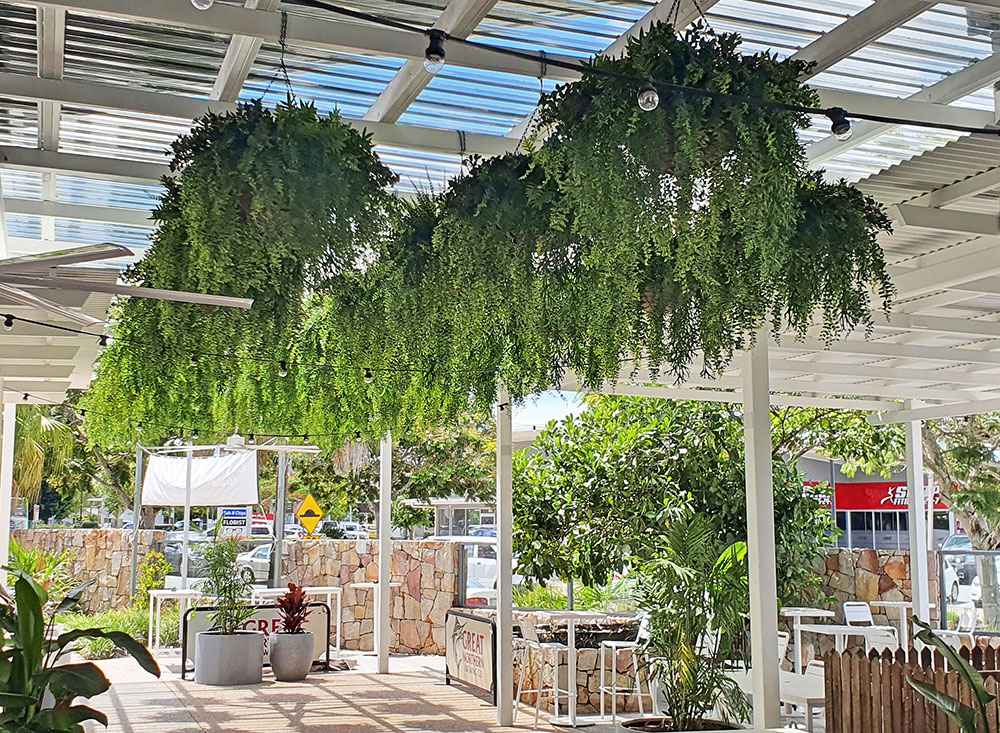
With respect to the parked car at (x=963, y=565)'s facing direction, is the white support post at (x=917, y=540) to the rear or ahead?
ahead

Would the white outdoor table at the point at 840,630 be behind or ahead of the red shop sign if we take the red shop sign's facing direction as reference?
ahead

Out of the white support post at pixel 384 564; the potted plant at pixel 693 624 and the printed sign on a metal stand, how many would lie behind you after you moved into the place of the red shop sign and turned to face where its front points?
0

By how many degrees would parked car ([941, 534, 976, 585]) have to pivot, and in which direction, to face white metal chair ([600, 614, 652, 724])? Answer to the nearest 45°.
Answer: approximately 45° to its right

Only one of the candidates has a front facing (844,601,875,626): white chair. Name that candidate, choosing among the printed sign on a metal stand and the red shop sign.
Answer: the red shop sign

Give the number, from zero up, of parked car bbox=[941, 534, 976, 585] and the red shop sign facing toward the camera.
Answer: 2

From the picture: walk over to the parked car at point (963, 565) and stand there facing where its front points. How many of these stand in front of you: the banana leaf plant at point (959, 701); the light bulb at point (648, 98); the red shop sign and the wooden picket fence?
3

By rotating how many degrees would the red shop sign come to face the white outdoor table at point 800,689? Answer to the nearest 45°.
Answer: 0° — it already faces it

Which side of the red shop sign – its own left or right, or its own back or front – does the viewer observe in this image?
front

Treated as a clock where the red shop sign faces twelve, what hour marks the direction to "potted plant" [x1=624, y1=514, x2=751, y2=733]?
The potted plant is roughly at 12 o'clock from the red shop sign.

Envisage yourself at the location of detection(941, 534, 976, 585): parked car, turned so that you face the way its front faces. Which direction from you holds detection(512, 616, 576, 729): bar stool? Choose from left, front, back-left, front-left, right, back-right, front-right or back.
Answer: front-right

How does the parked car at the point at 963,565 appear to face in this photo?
toward the camera

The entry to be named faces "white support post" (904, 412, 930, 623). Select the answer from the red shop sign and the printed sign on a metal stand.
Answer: the red shop sign

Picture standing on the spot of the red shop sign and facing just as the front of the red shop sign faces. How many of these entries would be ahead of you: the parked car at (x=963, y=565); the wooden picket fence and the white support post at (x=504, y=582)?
3

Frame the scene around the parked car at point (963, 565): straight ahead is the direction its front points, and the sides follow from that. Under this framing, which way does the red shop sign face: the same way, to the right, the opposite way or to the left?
the same way

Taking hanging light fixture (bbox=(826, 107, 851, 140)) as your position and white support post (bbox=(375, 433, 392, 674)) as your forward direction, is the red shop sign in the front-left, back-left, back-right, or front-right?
front-right

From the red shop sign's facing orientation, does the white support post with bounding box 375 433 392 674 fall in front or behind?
in front
